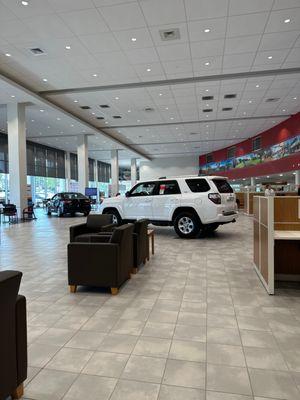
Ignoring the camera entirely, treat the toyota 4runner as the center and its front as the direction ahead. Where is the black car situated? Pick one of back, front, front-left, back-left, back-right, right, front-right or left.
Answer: front

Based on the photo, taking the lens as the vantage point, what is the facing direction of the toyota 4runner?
facing away from the viewer and to the left of the viewer

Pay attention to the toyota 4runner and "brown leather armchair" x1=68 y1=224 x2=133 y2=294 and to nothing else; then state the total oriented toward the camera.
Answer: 0

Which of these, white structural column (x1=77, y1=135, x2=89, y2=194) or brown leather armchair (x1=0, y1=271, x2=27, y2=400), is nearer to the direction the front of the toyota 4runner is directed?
the white structural column

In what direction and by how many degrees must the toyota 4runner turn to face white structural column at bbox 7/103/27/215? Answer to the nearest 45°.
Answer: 0° — it already faces it

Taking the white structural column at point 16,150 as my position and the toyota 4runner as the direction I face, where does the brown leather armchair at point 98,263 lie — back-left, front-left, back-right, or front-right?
front-right

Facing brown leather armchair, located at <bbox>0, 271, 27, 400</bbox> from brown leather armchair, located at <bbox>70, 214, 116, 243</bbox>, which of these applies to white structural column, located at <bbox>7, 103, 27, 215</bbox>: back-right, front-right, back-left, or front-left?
back-right
